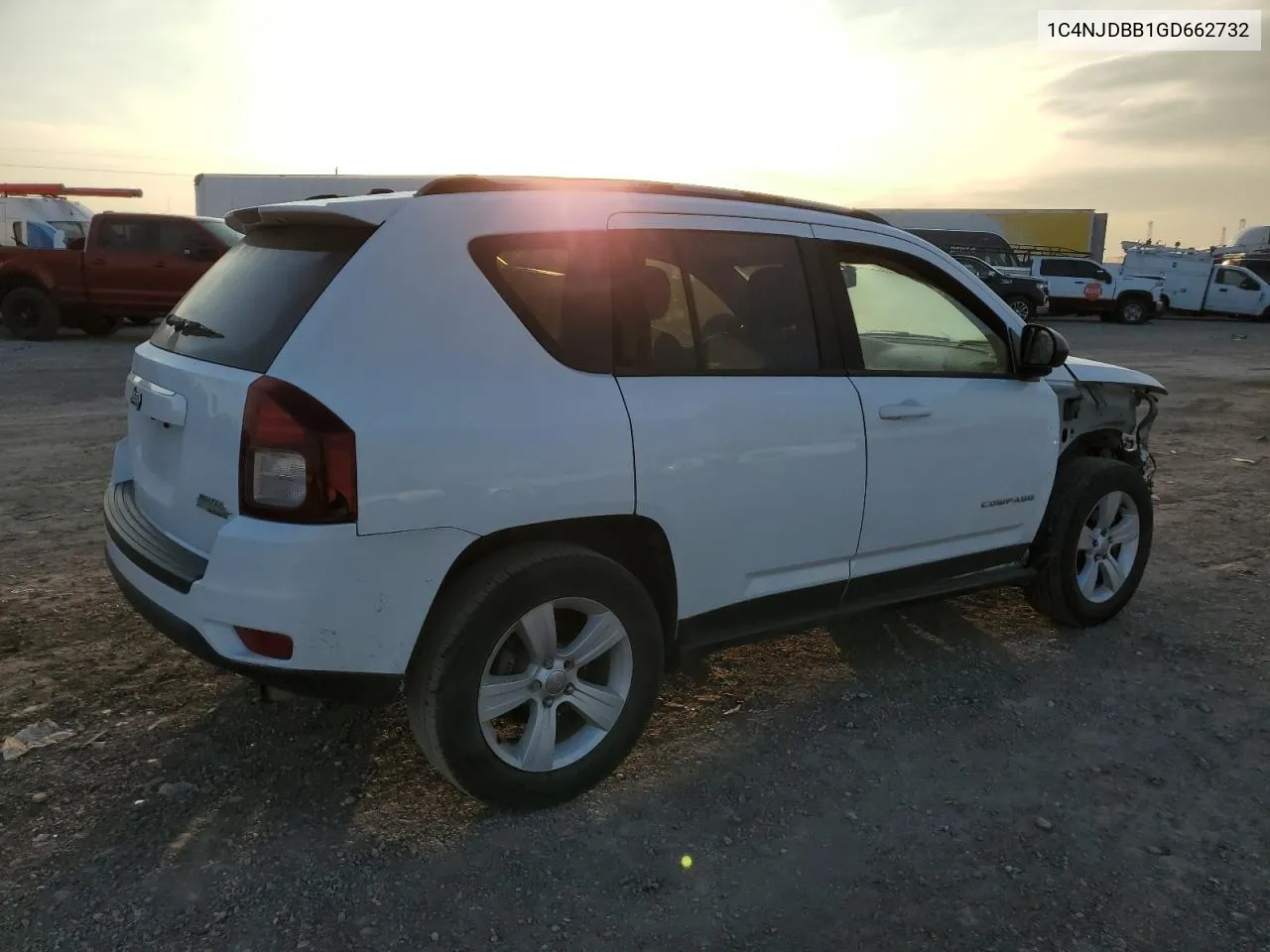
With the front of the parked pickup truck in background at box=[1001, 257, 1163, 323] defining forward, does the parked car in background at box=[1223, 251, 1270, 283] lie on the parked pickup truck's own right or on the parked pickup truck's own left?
on the parked pickup truck's own left

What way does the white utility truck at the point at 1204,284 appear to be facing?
to the viewer's right

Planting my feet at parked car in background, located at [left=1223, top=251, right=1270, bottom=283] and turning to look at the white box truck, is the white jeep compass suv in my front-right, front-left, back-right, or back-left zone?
front-left

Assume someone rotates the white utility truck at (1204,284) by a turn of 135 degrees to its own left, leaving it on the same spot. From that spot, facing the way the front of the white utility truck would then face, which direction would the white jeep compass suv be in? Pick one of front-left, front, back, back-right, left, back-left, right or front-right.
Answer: back-left

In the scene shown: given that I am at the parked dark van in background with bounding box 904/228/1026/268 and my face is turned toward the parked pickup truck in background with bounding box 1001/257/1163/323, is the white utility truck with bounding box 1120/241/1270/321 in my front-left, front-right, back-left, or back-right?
front-left

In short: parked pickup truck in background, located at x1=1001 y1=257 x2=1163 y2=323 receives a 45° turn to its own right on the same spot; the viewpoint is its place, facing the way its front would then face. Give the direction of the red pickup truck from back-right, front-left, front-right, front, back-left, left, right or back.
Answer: right

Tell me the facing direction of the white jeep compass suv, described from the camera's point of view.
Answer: facing away from the viewer and to the right of the viewer

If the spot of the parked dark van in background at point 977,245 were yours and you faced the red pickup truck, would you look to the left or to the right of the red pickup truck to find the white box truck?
right

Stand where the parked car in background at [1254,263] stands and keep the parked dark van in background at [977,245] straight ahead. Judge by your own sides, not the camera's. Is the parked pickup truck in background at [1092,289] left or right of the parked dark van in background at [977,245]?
left

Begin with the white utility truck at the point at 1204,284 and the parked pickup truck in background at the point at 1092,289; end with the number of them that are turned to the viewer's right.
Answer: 2

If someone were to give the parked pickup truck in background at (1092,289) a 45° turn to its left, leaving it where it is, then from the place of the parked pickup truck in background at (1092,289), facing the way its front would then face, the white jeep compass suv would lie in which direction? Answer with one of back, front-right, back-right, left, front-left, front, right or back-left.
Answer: back-right

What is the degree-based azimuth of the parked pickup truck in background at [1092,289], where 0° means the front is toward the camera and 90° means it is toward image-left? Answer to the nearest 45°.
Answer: approximately 270°
